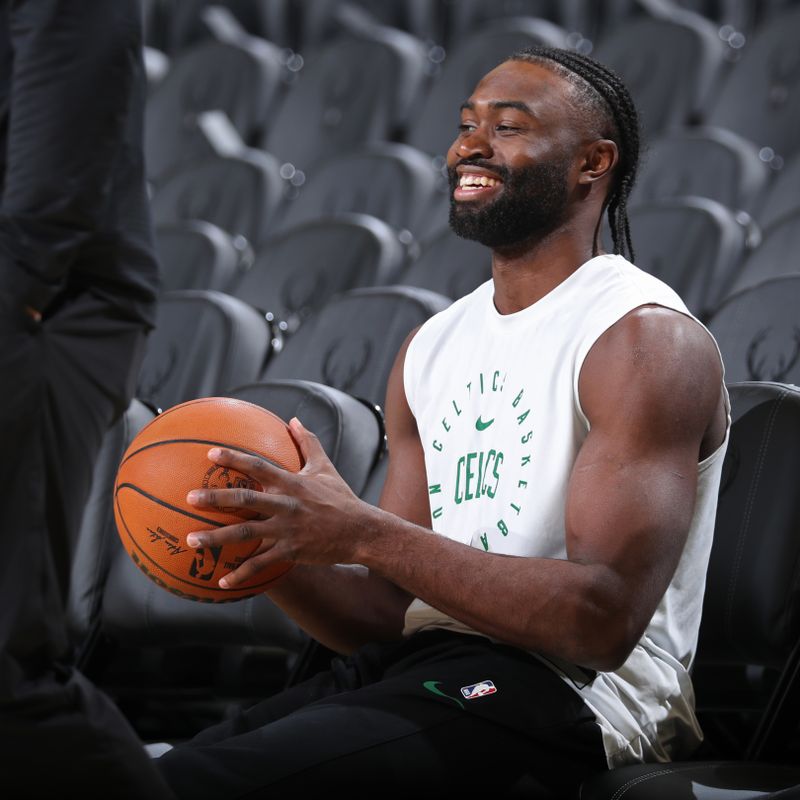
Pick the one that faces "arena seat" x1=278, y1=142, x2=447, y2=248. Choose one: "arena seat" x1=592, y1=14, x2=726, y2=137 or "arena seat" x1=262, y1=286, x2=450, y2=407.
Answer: "arena seat" x1=592, y1=14, x2=726, y2=137

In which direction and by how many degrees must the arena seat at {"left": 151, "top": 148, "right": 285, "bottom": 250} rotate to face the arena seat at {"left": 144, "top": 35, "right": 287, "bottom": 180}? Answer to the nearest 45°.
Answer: approximately 135° to its right

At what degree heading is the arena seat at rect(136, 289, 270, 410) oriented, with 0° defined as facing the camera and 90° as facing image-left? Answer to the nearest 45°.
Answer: approximately 45°

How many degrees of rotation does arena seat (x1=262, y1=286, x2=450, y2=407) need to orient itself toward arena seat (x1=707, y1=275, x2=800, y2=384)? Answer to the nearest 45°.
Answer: approximately 90° to its left

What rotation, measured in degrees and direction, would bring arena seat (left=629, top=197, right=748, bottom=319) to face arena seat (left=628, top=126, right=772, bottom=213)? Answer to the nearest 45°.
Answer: approximately 135° to its right

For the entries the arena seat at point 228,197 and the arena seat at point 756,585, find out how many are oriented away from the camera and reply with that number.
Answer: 0

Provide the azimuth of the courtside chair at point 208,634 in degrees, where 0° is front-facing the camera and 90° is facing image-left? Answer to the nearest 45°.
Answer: approximately 45°

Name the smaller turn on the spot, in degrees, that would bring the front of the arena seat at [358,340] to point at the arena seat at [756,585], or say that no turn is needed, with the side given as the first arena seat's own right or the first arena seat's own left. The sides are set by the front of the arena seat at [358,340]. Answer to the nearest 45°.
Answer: approximately 90° to the first arena seat's own left

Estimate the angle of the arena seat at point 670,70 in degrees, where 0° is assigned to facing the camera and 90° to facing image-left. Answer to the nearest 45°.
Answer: approximately 45°

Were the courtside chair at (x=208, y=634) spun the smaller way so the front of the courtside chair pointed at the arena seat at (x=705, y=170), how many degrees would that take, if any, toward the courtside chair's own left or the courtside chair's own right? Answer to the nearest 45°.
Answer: approximately 180°
